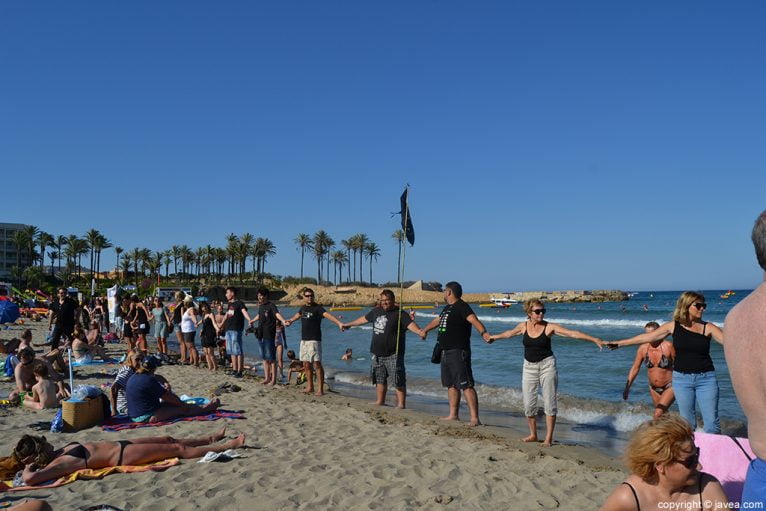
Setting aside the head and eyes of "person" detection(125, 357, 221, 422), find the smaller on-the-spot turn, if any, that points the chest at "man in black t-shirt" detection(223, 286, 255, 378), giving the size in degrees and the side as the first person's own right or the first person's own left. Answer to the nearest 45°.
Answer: approximately 45° to the first person's own left

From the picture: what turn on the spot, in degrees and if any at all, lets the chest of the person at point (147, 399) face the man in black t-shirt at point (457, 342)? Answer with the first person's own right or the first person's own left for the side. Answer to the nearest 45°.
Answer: approximately 45° to the first person's own right

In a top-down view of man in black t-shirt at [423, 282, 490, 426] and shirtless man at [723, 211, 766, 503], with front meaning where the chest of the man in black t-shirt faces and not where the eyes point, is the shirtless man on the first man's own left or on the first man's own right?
on the first man's own left

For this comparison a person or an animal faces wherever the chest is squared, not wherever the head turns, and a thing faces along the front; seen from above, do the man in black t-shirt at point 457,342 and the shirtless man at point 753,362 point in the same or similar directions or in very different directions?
very different directions

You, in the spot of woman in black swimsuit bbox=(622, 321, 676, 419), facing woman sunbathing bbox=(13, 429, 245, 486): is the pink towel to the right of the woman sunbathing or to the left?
left

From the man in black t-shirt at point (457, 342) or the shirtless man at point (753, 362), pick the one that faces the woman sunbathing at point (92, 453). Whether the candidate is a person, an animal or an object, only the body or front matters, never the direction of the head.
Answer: the man in black t-shirt

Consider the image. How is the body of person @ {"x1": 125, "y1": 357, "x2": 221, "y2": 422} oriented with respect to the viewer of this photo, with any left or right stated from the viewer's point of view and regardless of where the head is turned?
facing away from the viewer and to the right of the viewer

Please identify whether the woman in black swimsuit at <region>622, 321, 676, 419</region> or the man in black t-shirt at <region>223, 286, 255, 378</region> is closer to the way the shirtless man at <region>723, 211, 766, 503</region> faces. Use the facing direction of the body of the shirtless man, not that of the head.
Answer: the woman in black swimsuit
